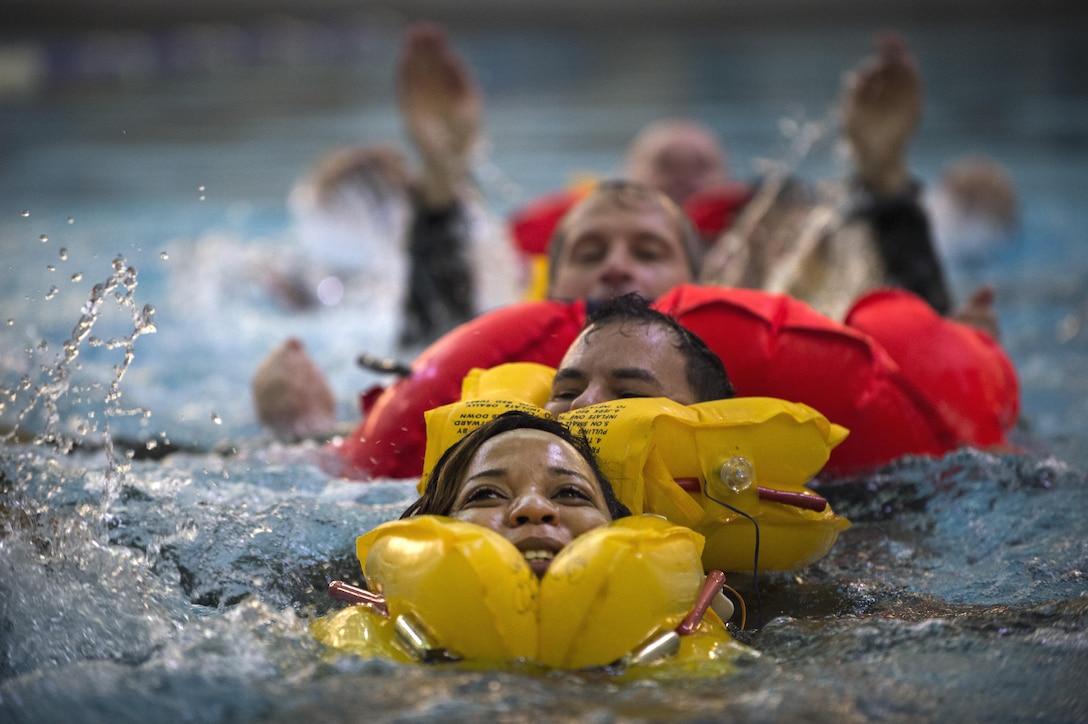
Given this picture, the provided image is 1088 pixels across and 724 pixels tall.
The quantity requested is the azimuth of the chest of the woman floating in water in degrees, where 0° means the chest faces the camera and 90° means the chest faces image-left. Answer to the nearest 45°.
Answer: approximately 0°
